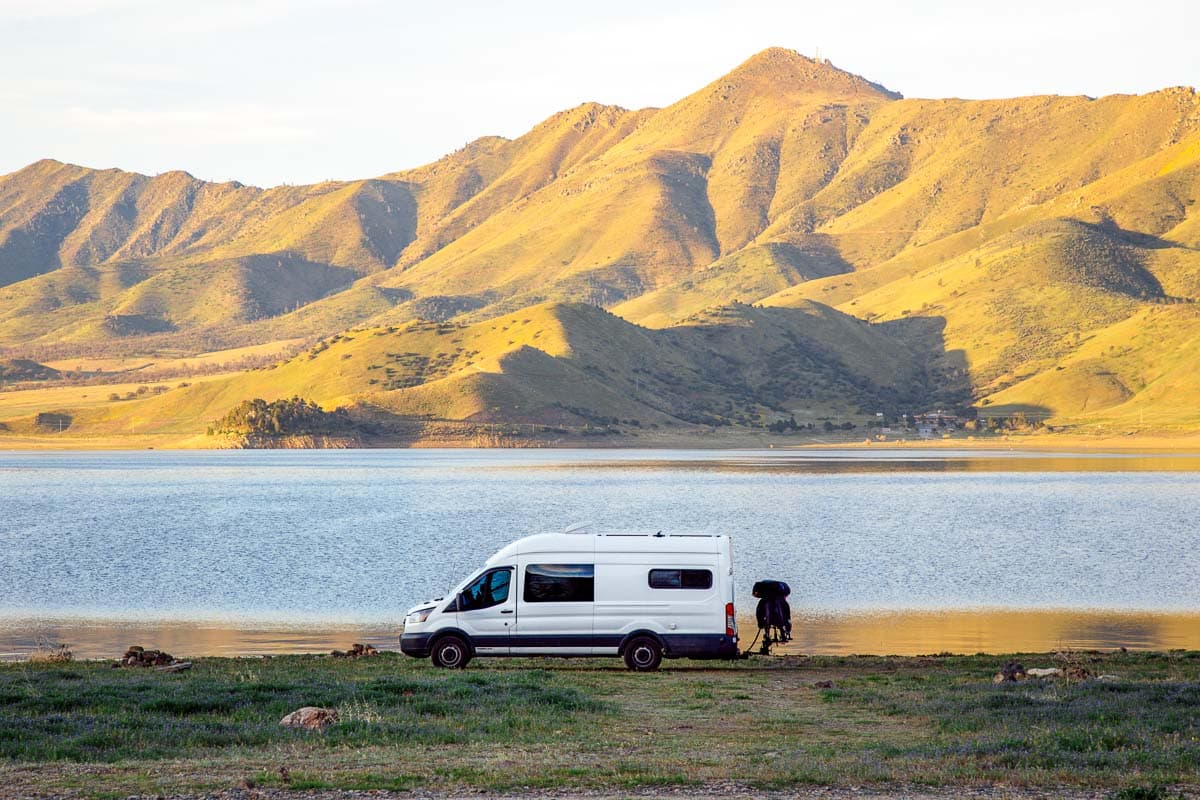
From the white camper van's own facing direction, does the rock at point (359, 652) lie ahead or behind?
ahead

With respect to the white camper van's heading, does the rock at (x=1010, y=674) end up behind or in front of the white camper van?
behind

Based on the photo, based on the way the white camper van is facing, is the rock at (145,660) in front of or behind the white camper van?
in front

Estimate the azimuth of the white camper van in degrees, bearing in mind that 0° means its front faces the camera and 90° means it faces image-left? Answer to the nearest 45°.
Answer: approximately 90°

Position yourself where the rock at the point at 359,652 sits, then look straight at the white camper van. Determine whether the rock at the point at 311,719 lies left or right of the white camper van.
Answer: right

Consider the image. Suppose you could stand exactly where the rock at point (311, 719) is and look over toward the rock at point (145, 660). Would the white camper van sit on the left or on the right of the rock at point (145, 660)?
right
